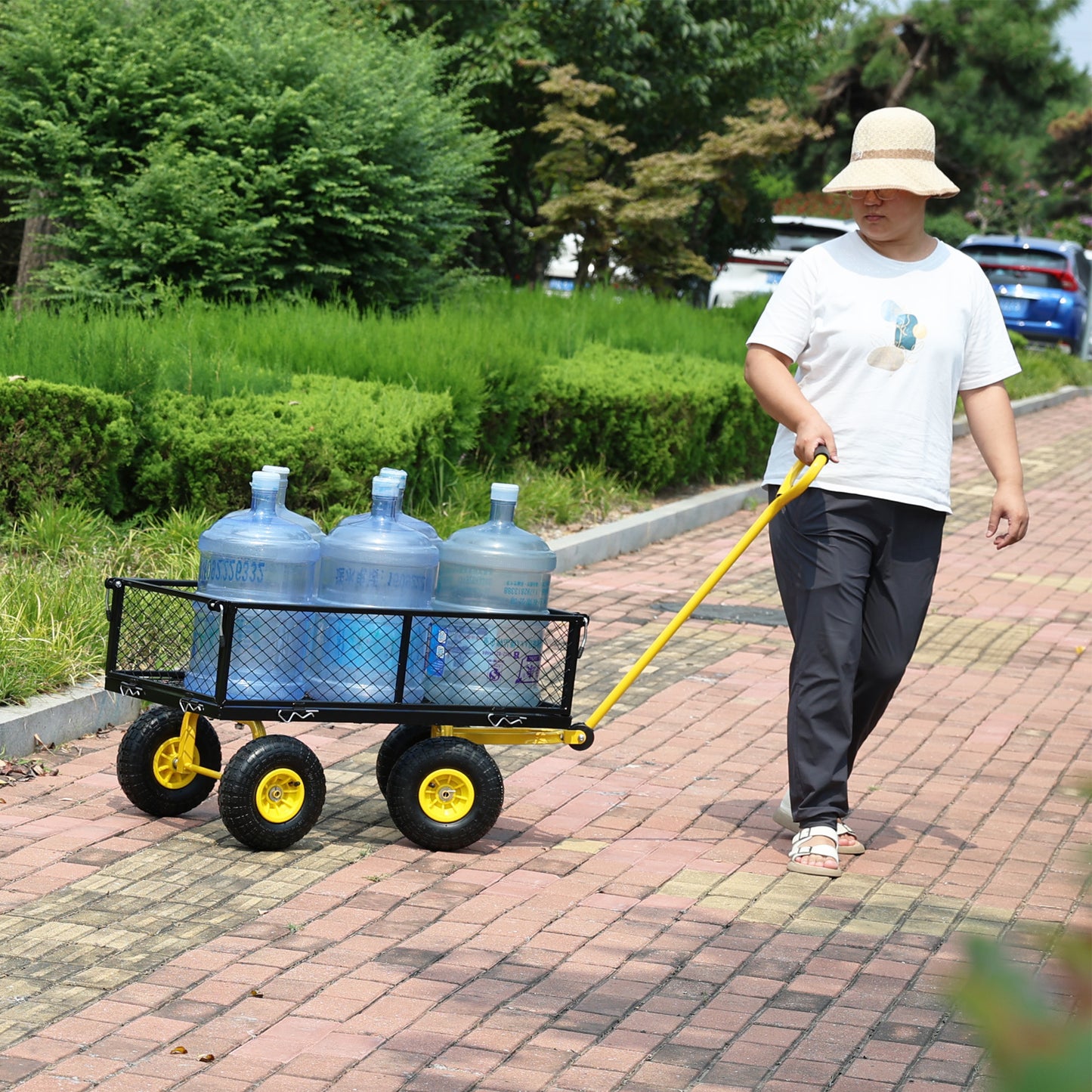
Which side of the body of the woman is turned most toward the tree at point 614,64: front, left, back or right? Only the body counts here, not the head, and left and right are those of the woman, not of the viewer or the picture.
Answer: back

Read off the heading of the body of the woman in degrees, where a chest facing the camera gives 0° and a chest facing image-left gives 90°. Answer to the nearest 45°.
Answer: approximately 0°

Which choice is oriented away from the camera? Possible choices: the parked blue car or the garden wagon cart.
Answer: the parked blue car

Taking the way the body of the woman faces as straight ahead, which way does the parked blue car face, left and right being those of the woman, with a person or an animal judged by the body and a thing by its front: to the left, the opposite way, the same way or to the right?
the opposite way

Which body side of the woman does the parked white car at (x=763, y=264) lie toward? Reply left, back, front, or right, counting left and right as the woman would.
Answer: back

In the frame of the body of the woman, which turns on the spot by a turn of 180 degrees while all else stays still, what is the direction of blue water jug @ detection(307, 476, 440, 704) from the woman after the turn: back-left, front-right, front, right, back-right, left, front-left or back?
left

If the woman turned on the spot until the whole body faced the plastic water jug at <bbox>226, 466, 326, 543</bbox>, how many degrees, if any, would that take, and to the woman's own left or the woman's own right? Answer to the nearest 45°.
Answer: approximately 90° to the woman's own right

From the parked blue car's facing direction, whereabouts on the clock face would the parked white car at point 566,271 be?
The parked white car is roughly at 8 o'clock from the parked blue car.

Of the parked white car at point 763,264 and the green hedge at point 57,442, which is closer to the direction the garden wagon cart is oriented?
the parked white car

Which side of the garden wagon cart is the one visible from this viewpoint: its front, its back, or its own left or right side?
right

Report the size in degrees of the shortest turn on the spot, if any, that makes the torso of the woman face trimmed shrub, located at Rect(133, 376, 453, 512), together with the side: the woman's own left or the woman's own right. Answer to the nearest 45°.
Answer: approximately 135° to the woman's own right

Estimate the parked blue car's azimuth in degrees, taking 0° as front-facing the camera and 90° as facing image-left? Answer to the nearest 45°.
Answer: approximately 180°

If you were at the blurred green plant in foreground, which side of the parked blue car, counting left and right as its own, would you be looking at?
back
